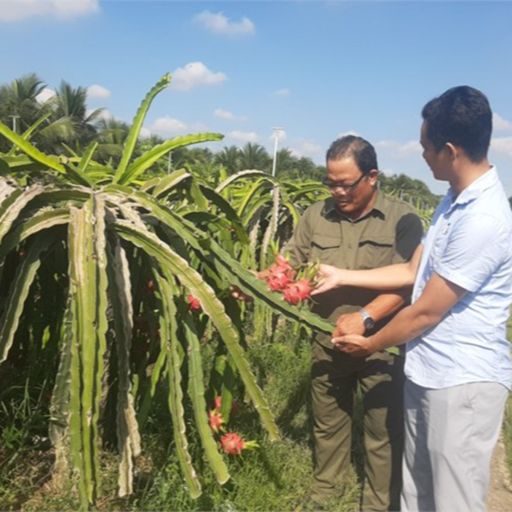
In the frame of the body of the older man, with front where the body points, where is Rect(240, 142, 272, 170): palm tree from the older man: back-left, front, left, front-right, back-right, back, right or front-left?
back

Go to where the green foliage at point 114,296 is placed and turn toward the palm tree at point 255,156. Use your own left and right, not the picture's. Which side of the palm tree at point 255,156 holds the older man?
right

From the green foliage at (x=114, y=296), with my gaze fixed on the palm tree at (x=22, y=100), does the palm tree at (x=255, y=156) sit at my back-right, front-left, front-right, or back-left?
front-right

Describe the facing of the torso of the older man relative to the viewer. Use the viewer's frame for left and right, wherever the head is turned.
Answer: facing the viewer

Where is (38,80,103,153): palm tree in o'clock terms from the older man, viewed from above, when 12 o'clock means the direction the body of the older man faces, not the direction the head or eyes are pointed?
The palm tree is roughly at 5 o'clock from the older man.

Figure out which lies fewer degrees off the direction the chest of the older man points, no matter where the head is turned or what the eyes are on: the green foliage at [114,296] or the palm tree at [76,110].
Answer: the green foliage

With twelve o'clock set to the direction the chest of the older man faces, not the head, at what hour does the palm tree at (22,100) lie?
The palm tree is roughly at 5 o'clock from the older man.

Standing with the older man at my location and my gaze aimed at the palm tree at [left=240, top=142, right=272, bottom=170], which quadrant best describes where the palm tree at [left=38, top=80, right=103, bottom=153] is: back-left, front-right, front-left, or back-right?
front-left

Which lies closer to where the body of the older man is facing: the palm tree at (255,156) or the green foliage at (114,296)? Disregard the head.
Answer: the green foliage

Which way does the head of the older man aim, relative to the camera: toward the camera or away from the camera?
toward the camera

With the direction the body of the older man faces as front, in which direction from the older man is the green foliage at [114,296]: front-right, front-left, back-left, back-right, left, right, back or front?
front-right
